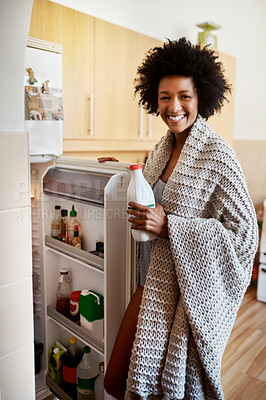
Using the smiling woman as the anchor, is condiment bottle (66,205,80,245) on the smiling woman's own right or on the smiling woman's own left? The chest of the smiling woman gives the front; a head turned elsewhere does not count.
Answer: on the smiling woman's own right

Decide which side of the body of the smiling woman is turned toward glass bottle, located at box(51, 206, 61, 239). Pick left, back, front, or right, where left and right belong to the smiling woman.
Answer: right

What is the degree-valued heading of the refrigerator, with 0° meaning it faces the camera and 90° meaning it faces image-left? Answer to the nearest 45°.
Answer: approximately 315°

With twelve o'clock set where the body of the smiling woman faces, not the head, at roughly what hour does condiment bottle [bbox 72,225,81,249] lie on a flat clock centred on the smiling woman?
The condiment bottle is roughly at 3 o'clock from the smiling woman.

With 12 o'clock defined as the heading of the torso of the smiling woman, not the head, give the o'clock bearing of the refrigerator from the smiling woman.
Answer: The refrigerator is roughly at 3 o'clock from the smiling woman.

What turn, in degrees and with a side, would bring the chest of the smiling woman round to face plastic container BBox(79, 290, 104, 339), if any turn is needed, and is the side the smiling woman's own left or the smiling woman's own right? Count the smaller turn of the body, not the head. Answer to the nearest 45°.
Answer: approximately 90° to the smiling woman's own right
